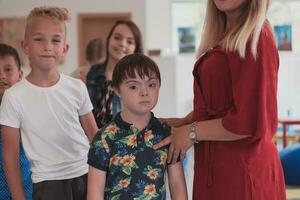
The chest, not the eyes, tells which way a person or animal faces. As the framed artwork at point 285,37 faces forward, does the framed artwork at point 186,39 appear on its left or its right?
on its right

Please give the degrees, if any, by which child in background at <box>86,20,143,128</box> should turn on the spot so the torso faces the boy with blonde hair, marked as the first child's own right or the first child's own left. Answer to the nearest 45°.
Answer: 0° — they already face them

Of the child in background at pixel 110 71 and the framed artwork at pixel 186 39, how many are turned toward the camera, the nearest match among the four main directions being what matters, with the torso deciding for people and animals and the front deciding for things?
2

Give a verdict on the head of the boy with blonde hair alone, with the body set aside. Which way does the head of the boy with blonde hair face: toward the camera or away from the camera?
toward the camera

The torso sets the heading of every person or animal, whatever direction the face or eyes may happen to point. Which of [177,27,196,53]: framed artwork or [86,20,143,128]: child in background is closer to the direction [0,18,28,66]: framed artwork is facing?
the child in background

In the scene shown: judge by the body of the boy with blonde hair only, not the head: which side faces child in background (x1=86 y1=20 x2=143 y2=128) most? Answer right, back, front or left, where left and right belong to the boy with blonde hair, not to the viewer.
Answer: back

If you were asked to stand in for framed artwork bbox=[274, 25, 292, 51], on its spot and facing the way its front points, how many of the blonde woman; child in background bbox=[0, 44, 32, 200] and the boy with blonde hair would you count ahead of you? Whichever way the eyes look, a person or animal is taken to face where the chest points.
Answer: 3

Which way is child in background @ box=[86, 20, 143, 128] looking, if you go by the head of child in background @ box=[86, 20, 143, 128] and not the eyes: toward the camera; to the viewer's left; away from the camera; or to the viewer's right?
toward the camera

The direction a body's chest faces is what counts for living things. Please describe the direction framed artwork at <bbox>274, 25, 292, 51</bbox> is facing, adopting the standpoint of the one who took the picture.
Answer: facing the viewer

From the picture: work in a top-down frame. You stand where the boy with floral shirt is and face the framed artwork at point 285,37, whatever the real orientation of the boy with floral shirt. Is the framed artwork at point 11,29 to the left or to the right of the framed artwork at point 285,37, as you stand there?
left

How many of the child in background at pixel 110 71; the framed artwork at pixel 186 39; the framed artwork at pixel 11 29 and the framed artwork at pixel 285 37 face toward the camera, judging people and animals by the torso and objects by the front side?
4

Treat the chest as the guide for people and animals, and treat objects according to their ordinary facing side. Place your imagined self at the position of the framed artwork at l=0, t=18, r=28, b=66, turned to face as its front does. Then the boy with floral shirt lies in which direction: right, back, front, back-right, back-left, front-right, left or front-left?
front

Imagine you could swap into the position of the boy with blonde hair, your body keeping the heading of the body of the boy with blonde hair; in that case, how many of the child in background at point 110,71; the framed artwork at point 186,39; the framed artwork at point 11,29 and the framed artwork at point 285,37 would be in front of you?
0

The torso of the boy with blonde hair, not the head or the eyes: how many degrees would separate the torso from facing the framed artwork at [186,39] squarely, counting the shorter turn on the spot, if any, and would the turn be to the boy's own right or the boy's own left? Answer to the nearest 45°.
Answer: approximately 180°

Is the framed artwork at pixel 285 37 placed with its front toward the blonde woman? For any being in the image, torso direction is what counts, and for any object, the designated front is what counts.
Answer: yes

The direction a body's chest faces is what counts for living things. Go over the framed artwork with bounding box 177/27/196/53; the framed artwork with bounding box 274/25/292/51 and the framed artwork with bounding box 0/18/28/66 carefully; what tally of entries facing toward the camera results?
3

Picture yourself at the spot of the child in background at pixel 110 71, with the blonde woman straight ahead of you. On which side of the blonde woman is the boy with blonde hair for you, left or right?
right

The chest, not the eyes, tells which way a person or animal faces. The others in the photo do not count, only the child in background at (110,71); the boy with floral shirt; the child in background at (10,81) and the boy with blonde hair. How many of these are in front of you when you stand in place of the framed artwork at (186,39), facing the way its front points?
4

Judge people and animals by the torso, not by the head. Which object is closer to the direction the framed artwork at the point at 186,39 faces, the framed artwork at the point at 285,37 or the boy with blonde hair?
the boy with blonde hair

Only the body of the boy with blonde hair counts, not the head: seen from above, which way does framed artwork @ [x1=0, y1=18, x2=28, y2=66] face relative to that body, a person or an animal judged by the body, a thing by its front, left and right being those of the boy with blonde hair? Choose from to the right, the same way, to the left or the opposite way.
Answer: the same way
